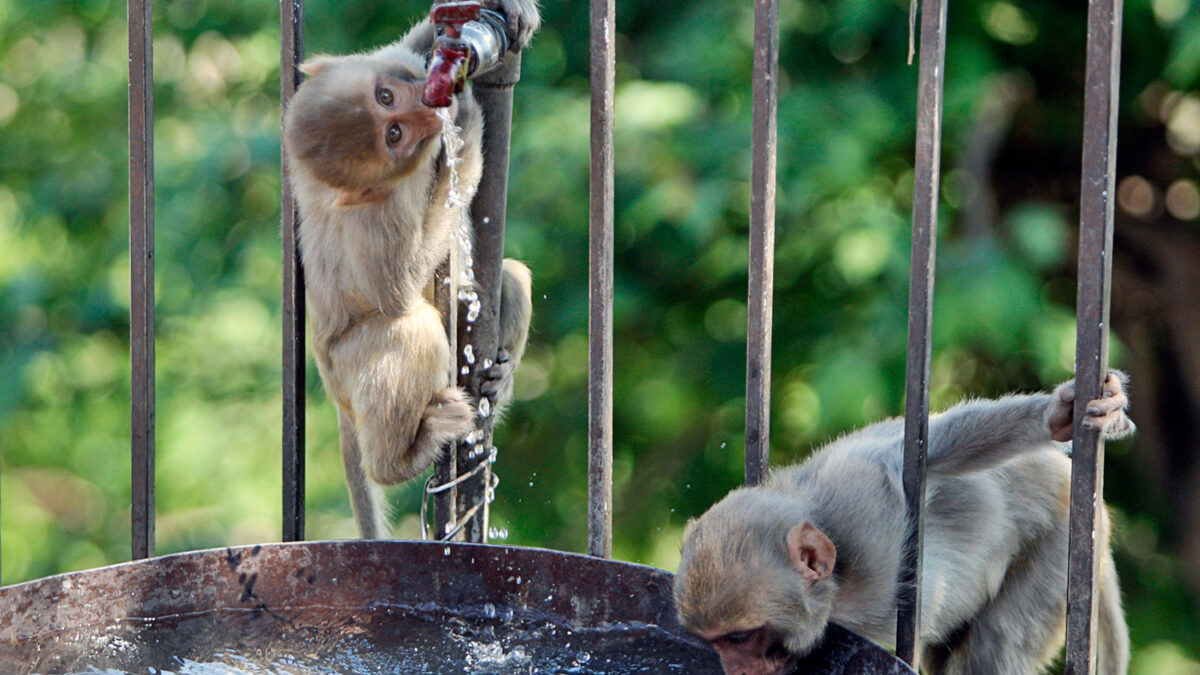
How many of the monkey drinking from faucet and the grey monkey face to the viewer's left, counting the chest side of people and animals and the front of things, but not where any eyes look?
1

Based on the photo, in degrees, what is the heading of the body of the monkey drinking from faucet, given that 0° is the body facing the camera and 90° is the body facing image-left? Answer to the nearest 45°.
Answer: approximately 270°

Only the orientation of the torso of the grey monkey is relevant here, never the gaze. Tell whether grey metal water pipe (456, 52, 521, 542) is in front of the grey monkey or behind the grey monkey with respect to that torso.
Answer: in front

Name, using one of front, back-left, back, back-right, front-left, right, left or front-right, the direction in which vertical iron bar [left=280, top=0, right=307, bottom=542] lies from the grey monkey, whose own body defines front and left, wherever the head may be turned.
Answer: front

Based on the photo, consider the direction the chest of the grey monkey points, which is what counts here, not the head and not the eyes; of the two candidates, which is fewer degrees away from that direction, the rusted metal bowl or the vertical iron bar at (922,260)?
the rusted metal bowl

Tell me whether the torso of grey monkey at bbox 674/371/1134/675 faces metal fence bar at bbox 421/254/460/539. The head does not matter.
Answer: yes

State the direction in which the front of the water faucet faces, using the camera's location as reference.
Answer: facing the viewer and to the left of the viewer

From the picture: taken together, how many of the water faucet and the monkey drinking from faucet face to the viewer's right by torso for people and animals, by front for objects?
1

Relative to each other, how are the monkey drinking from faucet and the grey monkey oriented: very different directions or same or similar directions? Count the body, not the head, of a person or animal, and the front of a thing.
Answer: very different directions

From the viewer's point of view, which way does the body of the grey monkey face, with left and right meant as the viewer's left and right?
facing to the left of the viewer
